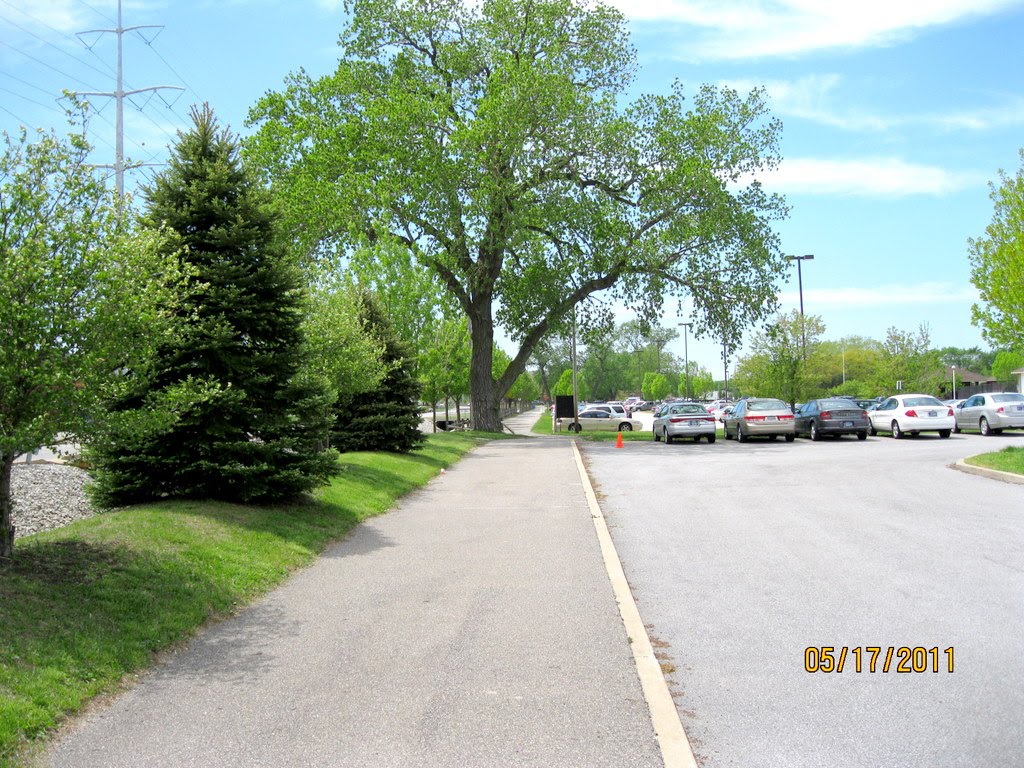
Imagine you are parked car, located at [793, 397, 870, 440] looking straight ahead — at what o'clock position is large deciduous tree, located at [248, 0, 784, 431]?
The large deciduous tree is roughly at 10 o'clock from the parked car.

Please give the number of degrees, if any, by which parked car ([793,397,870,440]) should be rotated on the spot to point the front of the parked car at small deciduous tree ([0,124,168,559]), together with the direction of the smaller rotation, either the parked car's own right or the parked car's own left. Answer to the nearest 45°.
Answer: approximately 135° to the parked car's own left

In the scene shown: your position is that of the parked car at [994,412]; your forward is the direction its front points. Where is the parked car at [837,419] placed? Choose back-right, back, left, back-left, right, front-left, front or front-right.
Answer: left

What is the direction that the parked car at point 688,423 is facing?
away from the camera

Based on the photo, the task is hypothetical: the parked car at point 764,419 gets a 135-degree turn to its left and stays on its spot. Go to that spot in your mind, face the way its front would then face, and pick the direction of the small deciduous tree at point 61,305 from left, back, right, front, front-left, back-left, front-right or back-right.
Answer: front

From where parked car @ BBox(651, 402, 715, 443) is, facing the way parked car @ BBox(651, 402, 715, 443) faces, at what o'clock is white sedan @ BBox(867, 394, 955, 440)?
The white sedan is roughly at 3 o'clock from the parked car.

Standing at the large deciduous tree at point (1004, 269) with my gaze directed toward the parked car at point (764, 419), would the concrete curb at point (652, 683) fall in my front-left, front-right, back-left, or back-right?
back-left

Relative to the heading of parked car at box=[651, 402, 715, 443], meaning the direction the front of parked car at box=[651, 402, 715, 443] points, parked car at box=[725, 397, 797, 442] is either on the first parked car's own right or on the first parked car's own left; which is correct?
on the first parked car's own right

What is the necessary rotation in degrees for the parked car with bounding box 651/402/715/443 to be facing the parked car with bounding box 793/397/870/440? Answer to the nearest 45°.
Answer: approximately 90° to its right

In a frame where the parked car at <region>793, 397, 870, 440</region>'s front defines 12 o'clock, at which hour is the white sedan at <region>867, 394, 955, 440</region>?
The white sedan is roughly at 4 o'clock from the parked car.

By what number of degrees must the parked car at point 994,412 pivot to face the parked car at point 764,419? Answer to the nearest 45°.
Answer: approximately 90° to its left

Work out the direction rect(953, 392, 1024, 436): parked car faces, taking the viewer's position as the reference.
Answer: facing away from the viewer and to the left of the viewer

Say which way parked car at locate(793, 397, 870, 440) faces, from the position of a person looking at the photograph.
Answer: facing away from the viewer and to the left of the viewer
